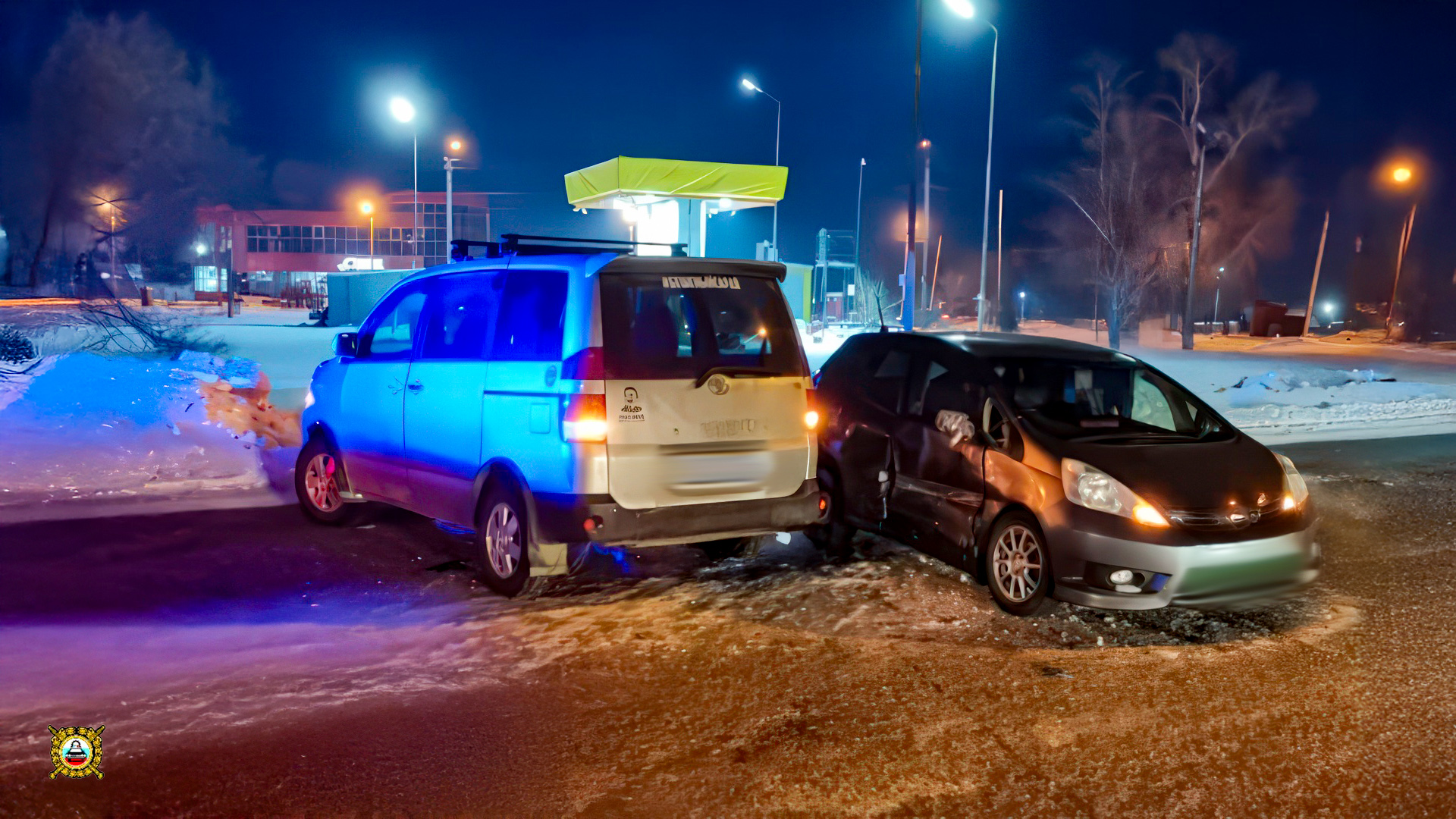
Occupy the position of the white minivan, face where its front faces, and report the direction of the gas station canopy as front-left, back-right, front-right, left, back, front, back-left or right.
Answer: front-right

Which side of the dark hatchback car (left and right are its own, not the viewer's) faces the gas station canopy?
back

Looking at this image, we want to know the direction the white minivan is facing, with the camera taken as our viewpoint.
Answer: facing away from the viewer and to the left of the viewer

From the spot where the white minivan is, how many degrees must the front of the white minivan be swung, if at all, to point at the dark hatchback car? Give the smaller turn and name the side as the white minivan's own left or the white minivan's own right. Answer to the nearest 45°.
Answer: approximately 135° to the white minivan's own right

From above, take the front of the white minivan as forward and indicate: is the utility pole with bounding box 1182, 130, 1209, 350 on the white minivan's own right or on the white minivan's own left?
on the white minivan's own right

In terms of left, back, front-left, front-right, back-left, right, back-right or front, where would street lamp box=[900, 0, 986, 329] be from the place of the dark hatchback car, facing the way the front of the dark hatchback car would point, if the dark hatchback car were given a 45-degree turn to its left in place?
left

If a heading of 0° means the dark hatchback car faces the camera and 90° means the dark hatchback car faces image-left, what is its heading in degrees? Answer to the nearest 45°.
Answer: approximately 315°

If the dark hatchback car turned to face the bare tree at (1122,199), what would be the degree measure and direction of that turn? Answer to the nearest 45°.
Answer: approximately 135° to its left

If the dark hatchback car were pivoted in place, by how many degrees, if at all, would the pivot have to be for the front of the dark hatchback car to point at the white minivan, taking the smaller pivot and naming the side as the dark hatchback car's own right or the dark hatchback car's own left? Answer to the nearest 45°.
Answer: approximately 135° to the dark hatchback car's own right

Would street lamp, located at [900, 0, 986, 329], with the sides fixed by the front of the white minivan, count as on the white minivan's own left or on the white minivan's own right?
on the white minivan's own right

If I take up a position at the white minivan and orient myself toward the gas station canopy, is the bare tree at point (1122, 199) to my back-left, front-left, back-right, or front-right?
front-right

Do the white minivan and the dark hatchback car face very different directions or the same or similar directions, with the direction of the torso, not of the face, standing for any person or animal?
very different directions

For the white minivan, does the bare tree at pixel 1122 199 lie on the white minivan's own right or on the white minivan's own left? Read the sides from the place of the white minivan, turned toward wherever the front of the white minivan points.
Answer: on the white minivan's own right

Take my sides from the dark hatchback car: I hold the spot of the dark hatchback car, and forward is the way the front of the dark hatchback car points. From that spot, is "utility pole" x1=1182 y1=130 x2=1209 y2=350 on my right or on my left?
on my left
